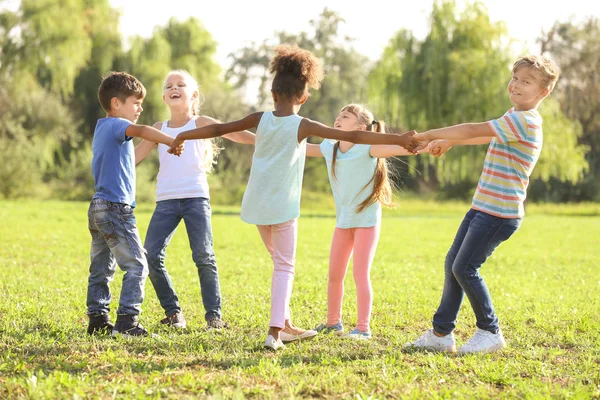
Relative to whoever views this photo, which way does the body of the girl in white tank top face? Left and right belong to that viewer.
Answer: facing the viewer

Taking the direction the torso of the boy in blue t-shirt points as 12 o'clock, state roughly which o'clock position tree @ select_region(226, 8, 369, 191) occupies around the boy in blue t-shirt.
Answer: The tree is roughly at 11 o'clock from the boy in blue t-shirt.

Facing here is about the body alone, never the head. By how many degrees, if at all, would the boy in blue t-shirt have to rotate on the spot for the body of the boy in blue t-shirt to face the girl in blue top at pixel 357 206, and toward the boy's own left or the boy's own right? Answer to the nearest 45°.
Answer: approximately 45° to the boy's own right

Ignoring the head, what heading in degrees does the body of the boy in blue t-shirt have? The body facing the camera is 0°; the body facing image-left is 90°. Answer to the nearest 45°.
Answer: approximately 225°

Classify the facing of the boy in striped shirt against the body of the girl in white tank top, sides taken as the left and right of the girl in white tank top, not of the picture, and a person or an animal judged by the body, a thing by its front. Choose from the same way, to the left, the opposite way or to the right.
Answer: to the right

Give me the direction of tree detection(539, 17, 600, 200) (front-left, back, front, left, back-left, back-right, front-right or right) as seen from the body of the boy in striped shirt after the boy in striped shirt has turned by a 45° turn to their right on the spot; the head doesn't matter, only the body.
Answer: front-right

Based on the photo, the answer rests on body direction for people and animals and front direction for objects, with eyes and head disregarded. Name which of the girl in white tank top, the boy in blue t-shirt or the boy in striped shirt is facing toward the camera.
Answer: the girl in white tank top

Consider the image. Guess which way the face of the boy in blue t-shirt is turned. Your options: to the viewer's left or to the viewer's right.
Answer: to the viewer's right

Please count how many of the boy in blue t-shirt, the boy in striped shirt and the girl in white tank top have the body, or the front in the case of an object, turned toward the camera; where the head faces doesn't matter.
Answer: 1

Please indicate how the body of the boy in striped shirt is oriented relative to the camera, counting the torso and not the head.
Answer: to the viewer's left

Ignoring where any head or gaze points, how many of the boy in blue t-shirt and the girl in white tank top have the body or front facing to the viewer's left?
0

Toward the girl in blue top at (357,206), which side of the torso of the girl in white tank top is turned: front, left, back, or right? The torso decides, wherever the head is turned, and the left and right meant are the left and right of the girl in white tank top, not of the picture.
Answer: left
